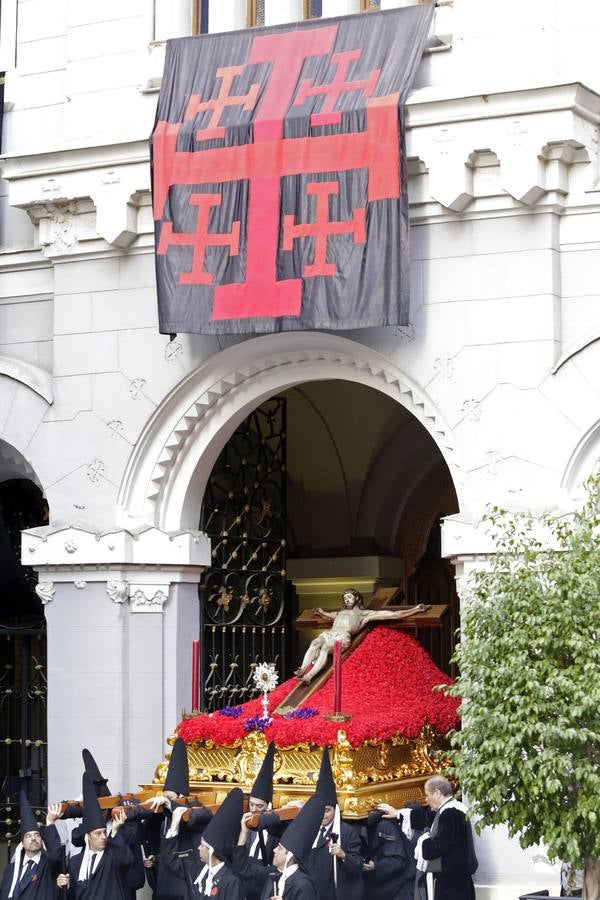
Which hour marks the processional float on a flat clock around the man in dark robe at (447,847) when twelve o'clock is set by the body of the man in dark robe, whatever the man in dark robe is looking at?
The processional float is roughly at 2 o'clock from the man in dark robe.

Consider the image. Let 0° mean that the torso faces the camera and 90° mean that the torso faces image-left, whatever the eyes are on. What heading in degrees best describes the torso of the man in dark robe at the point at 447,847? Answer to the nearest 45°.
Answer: approximately 90°

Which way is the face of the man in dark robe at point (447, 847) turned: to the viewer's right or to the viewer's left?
to the viewer's left

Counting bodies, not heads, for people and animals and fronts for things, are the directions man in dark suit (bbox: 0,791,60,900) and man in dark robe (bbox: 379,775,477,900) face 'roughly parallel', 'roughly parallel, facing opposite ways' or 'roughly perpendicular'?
roughly perpendicular

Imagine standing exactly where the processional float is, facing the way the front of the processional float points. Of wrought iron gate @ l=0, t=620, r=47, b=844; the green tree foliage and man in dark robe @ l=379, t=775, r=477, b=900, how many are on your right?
1

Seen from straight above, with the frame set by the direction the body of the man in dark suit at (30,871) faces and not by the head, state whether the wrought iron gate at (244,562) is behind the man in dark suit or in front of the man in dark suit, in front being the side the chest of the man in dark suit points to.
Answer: behind

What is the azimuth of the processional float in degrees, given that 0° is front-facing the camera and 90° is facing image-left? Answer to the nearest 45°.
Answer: approximately 45°

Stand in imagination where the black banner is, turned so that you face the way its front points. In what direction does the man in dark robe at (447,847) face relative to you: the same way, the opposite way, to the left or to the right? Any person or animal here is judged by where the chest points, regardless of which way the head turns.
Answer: to the right
